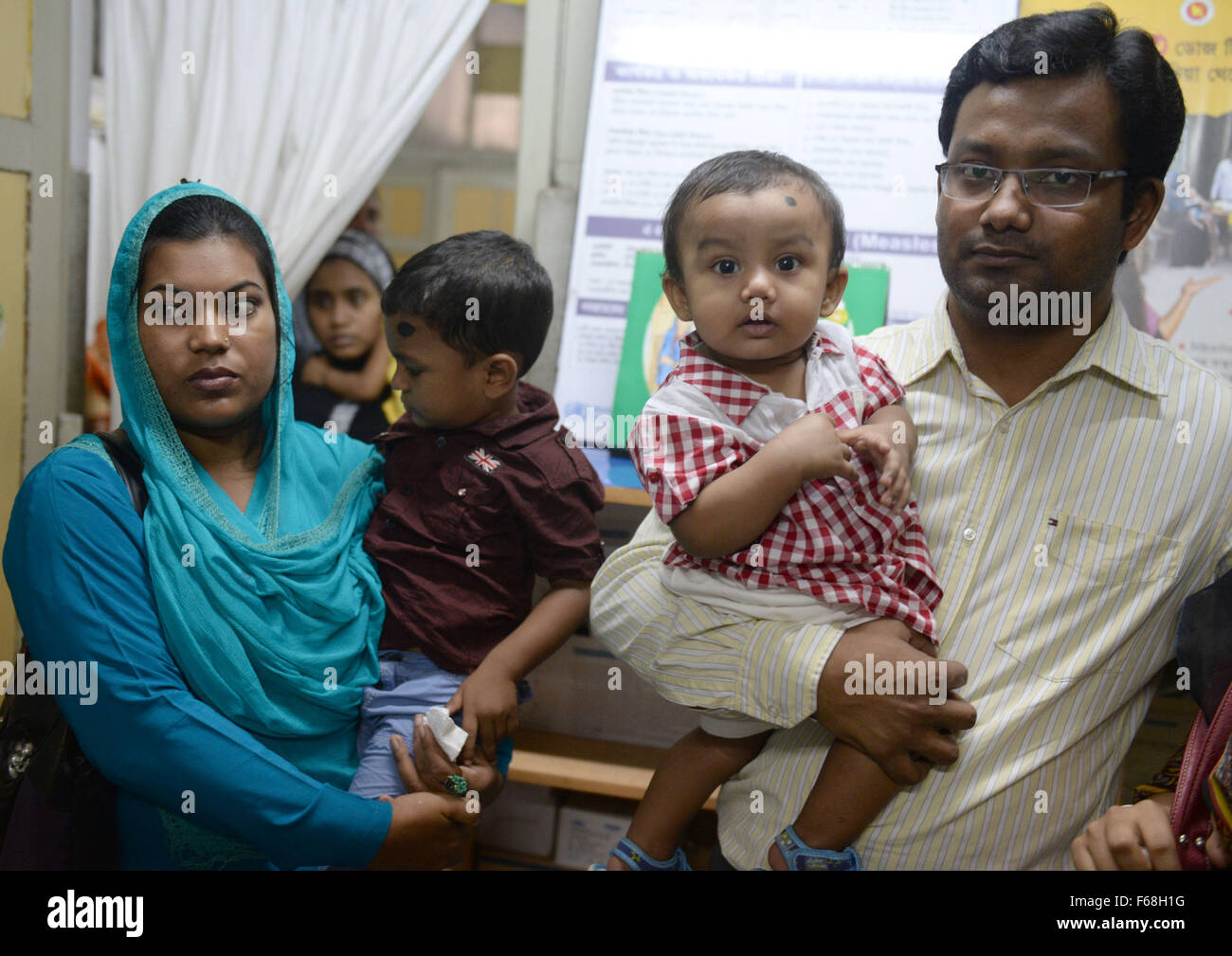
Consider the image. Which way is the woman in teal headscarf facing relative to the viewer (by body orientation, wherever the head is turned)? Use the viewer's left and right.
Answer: facing the viewer and to the right of the viewer

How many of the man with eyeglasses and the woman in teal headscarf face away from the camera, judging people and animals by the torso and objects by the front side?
0

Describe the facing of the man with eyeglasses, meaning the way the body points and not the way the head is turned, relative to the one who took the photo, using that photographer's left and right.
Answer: facing the viewer and to the left of the viewer

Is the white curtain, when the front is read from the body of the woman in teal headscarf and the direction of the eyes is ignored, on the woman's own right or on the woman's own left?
on the woman's own left

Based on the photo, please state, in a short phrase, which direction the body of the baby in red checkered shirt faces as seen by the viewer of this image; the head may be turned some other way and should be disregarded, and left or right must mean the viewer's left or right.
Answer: facing the viewer

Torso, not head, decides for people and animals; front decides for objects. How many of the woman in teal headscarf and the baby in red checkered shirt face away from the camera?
0

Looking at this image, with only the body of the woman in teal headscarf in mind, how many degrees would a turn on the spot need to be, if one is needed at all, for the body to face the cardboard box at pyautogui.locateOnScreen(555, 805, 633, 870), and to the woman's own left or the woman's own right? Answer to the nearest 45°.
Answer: approximately 90° to the woman's own left
